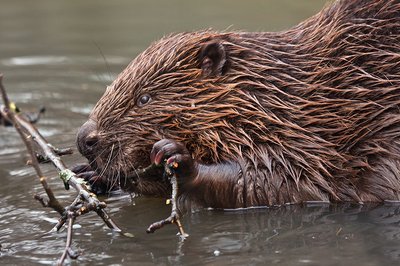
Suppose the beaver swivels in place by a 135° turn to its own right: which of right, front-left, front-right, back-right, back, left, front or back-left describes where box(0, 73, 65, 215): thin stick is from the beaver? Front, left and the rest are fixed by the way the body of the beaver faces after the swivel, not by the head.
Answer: back

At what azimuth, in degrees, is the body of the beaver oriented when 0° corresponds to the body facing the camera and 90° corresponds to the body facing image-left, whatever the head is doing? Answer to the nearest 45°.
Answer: approximately 90°

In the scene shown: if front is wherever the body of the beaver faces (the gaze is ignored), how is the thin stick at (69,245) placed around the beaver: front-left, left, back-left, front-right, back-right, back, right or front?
front-left
